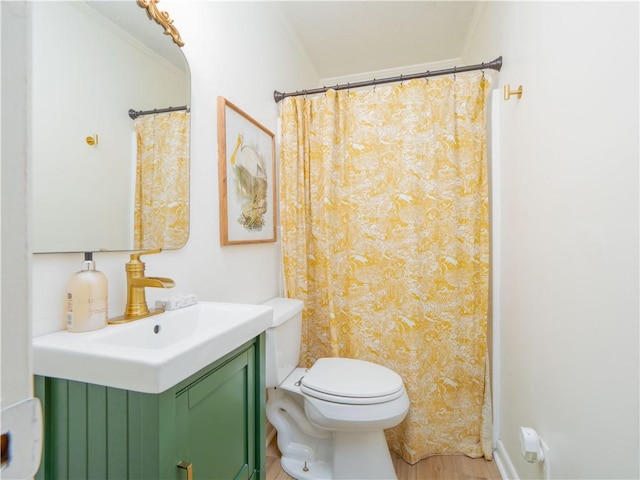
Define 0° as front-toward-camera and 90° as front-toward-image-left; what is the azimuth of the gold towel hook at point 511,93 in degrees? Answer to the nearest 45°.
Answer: approximately 90°

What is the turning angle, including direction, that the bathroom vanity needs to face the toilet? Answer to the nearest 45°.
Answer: approximately 90° to its left

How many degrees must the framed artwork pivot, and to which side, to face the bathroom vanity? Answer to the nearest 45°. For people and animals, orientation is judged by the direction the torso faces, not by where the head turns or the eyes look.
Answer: approximately 45° to its right

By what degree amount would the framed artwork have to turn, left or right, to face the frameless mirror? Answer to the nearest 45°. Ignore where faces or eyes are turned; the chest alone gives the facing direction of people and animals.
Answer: approximately 90° to its right

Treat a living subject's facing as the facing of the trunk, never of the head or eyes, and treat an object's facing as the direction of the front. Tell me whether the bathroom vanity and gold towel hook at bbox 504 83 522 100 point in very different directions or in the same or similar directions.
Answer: very different directions
